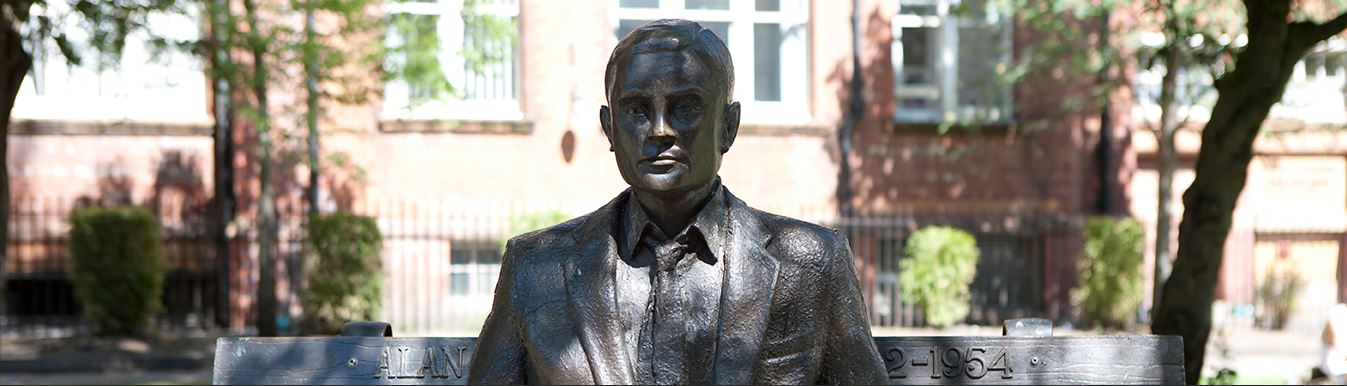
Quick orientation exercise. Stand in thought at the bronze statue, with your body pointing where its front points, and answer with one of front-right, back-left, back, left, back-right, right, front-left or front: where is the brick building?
back

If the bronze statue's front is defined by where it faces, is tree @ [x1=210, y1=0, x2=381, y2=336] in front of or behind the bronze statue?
behind

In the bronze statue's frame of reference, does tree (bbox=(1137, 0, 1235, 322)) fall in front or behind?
behind

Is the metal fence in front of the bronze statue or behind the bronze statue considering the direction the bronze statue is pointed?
behind

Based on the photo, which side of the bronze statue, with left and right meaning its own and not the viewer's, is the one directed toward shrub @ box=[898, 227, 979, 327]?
back

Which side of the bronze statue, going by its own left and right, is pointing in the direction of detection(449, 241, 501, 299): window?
back

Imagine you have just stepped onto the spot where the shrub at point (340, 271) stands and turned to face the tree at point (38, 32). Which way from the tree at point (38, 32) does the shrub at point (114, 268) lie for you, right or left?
right

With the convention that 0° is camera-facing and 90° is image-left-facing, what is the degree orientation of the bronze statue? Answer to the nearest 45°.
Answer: approximately 0°
